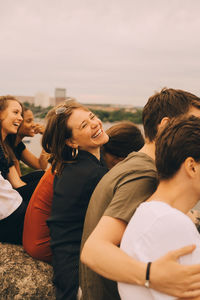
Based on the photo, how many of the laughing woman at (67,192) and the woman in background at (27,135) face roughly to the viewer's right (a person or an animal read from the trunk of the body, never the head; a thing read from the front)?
2

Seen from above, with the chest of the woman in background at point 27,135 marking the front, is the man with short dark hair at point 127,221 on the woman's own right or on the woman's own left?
on the woman's own right

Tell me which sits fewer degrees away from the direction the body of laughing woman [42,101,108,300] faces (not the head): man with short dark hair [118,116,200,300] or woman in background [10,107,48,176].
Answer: the man with short dark hair

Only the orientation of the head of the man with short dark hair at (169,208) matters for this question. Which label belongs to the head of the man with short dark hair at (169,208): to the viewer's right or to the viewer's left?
to the viewer's right

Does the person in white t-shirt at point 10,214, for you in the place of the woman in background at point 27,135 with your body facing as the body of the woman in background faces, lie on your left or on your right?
on your right

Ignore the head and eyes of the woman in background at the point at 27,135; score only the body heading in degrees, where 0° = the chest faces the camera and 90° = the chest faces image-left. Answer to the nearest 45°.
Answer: approximately 270°

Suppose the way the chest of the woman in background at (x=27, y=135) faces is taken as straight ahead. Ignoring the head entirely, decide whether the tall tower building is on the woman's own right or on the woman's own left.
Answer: on the woman's own left

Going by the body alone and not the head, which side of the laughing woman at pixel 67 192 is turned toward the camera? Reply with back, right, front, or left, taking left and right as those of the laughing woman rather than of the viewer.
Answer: right
